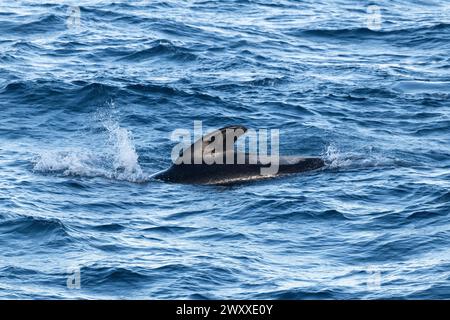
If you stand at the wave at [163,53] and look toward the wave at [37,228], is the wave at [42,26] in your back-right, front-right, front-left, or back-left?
back-right

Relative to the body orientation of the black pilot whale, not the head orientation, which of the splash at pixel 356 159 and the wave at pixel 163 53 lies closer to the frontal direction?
the wave

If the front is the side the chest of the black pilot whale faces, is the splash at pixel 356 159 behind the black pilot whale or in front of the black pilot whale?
behind

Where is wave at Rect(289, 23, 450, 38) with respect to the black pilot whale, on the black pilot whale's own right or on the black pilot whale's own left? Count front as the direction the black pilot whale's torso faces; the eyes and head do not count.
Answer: on the black pilot whale's own right

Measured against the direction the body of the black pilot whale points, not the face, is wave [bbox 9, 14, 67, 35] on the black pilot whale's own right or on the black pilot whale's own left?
on the black pilot whale's own right

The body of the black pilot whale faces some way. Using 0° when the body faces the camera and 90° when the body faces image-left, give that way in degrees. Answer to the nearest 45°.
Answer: approximately 90°

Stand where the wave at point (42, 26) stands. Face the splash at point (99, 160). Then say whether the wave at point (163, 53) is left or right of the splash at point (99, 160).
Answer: left

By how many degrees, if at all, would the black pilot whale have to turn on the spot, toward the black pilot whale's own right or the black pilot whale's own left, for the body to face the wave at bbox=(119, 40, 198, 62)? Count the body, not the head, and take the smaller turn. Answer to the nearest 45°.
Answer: approximately 90° to the black pilot whale's own right
